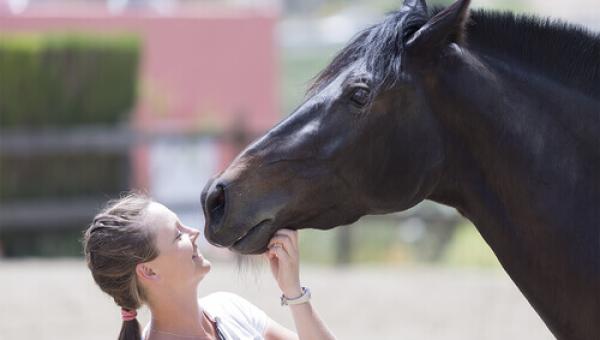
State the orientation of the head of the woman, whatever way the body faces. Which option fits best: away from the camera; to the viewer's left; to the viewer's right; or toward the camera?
to the viewer's right

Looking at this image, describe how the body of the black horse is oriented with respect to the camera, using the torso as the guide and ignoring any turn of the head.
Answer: to the viewer's left

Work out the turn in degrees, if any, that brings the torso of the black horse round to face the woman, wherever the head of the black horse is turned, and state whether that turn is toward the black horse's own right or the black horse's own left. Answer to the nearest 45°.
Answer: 0° — it already faces them
